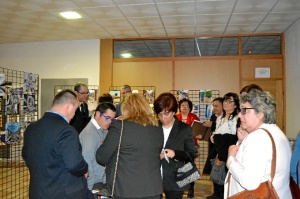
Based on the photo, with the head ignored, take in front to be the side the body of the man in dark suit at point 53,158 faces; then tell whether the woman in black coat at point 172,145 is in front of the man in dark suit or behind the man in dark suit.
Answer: in front

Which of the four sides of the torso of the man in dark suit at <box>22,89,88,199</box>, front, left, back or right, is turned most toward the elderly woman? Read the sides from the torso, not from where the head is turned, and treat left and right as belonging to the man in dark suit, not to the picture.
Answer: right

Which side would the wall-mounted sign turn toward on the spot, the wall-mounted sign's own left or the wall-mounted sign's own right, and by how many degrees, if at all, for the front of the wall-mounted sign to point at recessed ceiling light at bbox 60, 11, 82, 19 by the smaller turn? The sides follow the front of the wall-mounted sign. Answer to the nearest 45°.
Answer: approximately 45° to the wall-mounted sign's own right

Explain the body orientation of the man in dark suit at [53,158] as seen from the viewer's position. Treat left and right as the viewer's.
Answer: facing away from the viewer and to the right of the viewer

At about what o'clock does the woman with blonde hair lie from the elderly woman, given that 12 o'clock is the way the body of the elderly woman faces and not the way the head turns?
The woman with blonde hair is roughly at 12 o'clock from the elderly woman.

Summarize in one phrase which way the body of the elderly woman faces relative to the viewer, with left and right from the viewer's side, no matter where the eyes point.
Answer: facing to the left of the viewer

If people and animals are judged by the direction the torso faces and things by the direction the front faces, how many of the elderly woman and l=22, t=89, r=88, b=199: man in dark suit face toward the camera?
0

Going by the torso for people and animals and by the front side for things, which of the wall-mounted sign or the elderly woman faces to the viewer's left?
the elderly woman

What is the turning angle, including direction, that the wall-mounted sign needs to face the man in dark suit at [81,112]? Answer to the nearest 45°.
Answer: approximately 45° to its right

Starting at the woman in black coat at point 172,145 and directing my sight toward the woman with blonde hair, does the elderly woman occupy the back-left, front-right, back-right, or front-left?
front-left

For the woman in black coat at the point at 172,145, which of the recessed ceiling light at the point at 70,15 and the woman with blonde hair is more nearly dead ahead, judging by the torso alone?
the woman with blonde hair

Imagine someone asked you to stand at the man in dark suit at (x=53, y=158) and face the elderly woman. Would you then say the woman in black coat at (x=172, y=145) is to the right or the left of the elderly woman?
left

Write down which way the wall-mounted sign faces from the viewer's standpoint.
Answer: facing the viewer

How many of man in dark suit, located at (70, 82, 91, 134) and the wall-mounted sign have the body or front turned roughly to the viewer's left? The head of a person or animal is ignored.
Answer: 0

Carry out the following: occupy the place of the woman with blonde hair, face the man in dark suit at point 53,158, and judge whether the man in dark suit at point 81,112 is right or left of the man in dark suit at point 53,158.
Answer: right

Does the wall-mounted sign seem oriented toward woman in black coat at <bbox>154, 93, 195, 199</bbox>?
yes

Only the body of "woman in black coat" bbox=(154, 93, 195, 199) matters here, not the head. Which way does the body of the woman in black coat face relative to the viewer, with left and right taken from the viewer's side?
facing the viewer and to the left of the viewer

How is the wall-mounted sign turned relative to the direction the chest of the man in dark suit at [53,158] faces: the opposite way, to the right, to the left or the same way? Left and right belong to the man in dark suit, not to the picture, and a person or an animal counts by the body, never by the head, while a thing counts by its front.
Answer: the opposite way
